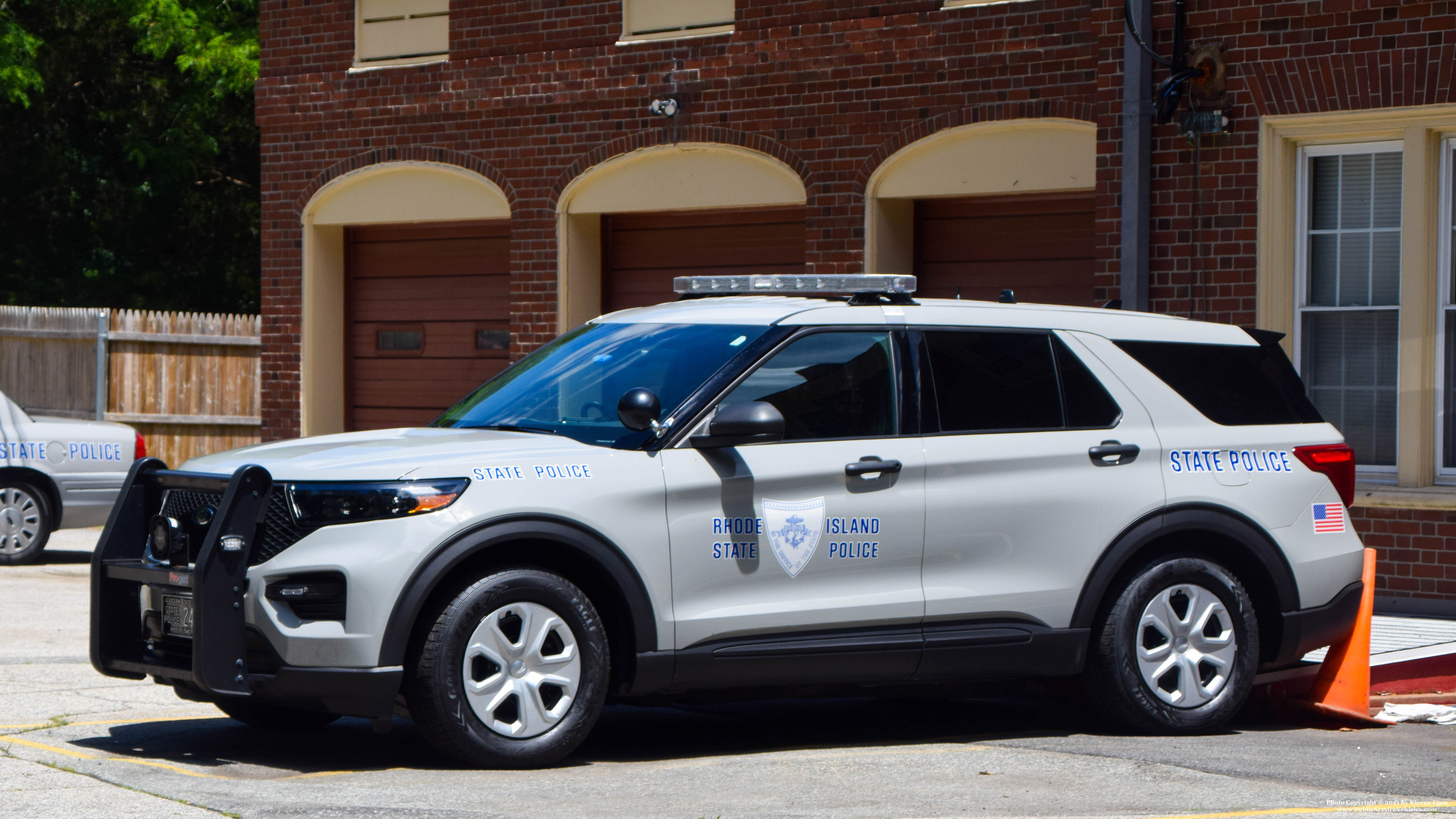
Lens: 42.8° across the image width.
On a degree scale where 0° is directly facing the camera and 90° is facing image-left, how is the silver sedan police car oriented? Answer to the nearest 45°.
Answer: approximately 90°

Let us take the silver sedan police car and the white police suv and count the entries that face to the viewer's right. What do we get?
0

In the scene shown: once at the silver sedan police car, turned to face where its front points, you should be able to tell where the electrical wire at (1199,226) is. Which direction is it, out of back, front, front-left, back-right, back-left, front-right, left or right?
back-left

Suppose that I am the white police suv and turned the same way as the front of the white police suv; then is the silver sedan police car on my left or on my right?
on my right

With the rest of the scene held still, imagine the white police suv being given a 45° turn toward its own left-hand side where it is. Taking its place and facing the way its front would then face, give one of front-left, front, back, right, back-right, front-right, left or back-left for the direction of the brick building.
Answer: back

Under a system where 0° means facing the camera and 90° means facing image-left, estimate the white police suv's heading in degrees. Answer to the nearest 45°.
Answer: approximately 45°

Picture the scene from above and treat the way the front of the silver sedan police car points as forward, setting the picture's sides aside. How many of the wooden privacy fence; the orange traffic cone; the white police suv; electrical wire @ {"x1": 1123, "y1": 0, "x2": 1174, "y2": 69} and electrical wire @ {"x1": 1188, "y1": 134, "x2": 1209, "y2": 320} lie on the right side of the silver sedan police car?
1

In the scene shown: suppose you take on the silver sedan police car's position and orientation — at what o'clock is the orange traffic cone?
The orange traffic cone is roughly at 8 o'clock from the silver sedan police car.

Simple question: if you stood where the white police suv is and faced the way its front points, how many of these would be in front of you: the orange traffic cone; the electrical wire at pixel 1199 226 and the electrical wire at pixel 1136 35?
0

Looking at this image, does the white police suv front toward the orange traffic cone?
no

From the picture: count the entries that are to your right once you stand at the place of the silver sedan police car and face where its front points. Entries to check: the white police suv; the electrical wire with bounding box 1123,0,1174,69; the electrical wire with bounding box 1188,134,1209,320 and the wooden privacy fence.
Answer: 1

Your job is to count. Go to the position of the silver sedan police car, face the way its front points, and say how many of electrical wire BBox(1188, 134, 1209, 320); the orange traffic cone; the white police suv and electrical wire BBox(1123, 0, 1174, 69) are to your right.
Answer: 0

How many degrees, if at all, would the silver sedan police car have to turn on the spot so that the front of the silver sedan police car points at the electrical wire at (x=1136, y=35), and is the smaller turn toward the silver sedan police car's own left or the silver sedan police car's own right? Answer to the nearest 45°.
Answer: approximately 135° to the silver sedan police car's own left

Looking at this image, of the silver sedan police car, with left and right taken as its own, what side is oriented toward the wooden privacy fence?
right

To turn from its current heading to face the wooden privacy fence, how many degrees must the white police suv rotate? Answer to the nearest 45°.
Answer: approximately 90° to its right

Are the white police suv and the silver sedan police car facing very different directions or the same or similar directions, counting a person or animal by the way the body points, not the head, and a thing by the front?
same or similar directions
